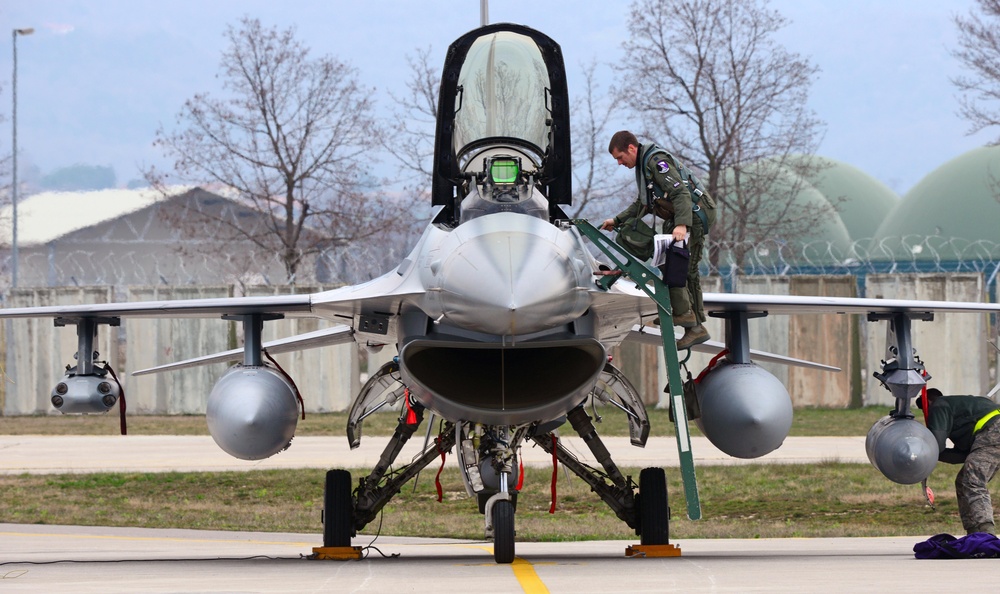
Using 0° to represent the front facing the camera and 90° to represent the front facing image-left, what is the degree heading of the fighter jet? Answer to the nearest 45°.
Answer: approximately 0°

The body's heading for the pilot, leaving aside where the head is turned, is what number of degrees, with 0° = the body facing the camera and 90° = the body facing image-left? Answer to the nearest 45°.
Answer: approximately 90°

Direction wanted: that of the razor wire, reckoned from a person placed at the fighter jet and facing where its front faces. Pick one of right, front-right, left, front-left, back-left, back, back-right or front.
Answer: back

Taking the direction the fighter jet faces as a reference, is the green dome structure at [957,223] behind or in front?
behind

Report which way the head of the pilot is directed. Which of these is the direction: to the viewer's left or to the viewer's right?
to the viewer's left

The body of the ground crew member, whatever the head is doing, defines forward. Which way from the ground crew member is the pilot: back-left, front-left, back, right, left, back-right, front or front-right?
front-left

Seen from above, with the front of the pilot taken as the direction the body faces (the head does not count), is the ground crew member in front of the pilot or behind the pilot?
behind

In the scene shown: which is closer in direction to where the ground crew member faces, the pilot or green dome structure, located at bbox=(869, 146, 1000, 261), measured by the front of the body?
the pilot

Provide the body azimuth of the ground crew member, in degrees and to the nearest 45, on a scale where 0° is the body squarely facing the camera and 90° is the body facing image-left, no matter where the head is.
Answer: approximately 90°
